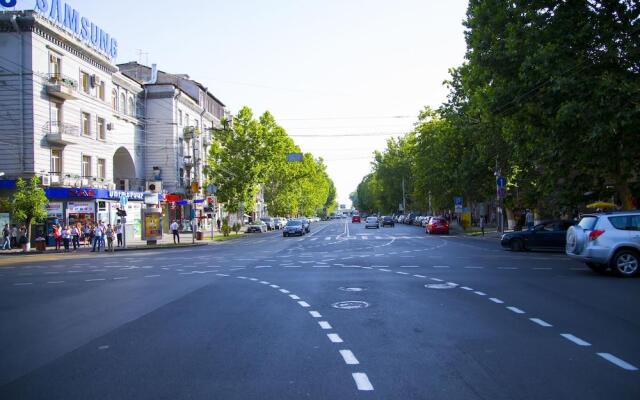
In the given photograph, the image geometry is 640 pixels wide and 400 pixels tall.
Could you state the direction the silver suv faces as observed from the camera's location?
facing away from the viewer and to the right of the viewer

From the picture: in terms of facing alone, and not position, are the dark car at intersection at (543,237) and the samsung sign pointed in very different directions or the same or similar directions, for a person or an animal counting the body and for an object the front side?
very different directions

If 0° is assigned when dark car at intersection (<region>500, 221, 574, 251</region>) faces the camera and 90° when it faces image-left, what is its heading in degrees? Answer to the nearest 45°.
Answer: approximately 90°

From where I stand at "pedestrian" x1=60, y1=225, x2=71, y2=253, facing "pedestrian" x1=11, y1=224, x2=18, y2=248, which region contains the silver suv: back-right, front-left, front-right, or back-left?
back-left

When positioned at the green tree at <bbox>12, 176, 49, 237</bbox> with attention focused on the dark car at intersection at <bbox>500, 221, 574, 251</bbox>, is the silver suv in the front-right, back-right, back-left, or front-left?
front-right

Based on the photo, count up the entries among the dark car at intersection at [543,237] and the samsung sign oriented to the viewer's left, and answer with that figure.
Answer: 1

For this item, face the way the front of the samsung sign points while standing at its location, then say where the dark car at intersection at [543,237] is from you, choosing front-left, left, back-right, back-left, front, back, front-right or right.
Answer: front

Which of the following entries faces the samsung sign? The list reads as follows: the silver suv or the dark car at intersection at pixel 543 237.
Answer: the dark car at intersection

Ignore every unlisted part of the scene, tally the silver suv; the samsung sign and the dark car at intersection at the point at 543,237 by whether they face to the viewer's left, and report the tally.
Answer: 1

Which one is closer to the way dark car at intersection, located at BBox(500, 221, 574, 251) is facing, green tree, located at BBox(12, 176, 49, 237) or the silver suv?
the green tree

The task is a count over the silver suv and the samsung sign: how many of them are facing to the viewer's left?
0

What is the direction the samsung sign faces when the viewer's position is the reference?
facing the viewer and to the right of the viewer

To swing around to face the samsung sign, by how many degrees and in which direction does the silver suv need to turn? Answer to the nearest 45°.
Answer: approximately 135° to its left

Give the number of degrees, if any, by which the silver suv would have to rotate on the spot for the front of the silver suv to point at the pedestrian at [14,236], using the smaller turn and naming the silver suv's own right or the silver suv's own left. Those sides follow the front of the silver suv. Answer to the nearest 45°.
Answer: approximately 135° to the silver suv's own left

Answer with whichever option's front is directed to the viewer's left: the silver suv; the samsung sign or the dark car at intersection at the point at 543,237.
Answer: the dark car at intersection
